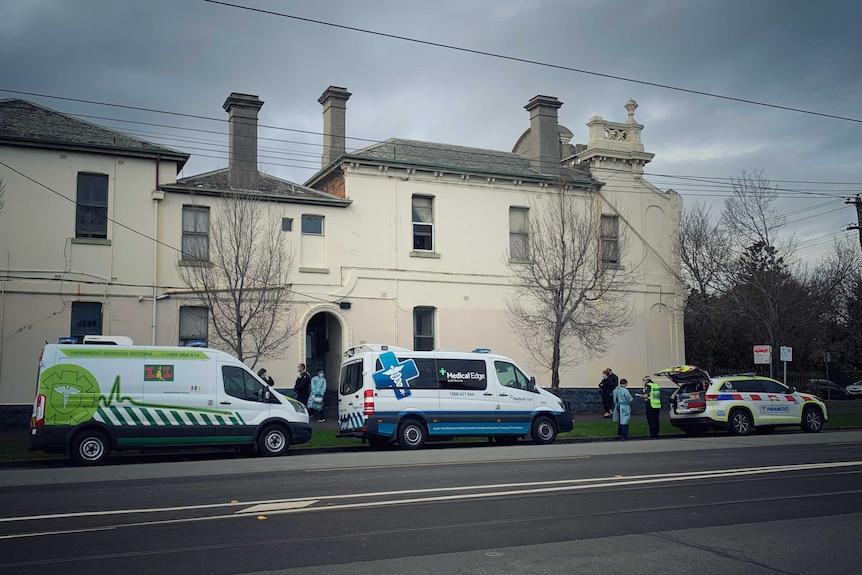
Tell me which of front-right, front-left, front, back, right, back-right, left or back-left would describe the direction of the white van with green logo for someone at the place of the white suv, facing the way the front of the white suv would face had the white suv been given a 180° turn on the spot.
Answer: front

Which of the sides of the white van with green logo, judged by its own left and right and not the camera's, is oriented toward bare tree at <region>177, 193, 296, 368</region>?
left

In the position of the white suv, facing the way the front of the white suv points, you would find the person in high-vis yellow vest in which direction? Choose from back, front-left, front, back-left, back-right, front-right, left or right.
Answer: back

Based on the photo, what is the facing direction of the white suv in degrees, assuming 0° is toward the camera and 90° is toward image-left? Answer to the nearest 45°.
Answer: approximately 225°

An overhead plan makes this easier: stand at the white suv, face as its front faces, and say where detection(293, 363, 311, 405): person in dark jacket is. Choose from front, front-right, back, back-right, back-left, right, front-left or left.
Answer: back-left

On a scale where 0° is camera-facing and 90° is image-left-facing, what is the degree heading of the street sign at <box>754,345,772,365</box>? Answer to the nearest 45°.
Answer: approximately 0°

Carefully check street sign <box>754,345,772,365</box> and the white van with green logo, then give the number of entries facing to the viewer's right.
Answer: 1

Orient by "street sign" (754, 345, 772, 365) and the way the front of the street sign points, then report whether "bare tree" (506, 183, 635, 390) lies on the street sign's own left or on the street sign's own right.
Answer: on the street sign's own right

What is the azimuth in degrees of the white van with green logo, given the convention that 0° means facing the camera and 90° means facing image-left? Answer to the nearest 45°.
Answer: approximately 270°
